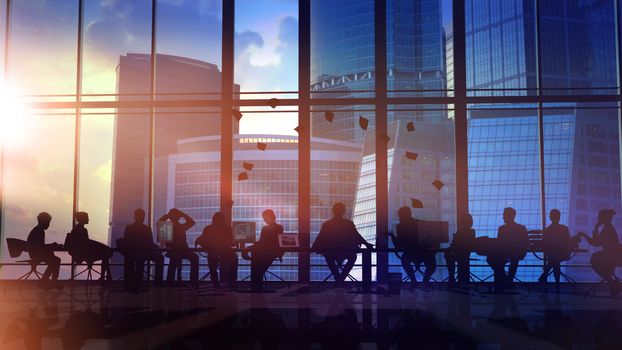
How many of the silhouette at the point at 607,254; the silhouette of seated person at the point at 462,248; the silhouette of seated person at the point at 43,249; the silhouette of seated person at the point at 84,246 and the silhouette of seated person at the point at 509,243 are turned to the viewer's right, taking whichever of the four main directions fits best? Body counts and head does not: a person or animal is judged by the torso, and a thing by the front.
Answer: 2

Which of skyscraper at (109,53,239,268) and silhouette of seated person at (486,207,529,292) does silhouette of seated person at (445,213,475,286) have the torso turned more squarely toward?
the skyscraper

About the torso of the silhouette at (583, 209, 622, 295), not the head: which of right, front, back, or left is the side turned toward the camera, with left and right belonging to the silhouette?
left

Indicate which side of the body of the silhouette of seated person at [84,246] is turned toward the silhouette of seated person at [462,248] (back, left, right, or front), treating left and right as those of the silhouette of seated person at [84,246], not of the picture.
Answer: front

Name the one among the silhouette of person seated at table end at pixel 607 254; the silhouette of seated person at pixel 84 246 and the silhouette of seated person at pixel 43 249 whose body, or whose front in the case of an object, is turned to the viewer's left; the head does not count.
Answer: the silhouette of person seated at table end

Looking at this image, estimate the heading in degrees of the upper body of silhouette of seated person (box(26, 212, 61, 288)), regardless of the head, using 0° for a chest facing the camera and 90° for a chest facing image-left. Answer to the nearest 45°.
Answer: approximately 270°

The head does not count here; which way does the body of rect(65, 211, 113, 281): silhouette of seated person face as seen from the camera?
to the viewer's right

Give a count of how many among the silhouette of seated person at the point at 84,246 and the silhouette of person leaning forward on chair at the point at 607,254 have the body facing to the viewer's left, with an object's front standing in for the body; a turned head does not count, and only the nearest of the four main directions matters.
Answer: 1

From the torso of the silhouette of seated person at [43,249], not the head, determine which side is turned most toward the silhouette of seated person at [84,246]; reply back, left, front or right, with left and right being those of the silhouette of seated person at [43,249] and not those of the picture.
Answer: front
